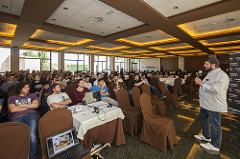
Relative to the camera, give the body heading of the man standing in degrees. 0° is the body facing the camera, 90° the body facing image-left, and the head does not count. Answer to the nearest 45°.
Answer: approximately 90°

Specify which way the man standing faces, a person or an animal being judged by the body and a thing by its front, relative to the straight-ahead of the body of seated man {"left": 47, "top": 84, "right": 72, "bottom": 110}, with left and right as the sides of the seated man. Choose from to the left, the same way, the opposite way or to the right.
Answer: the opposite way

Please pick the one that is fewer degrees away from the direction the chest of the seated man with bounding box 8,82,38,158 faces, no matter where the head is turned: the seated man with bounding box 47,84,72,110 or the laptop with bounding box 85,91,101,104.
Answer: the laptop

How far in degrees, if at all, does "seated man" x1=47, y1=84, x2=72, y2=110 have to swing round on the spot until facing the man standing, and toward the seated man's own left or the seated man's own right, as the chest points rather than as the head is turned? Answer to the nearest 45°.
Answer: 0° — they already face them

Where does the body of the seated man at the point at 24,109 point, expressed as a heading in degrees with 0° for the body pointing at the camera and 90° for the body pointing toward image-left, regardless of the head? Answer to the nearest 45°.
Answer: approximately 315°

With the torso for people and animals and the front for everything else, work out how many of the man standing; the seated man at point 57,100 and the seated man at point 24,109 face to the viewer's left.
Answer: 1

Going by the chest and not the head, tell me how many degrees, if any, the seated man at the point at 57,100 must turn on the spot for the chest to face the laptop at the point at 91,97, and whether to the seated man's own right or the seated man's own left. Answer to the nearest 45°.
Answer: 0° — they already face it
